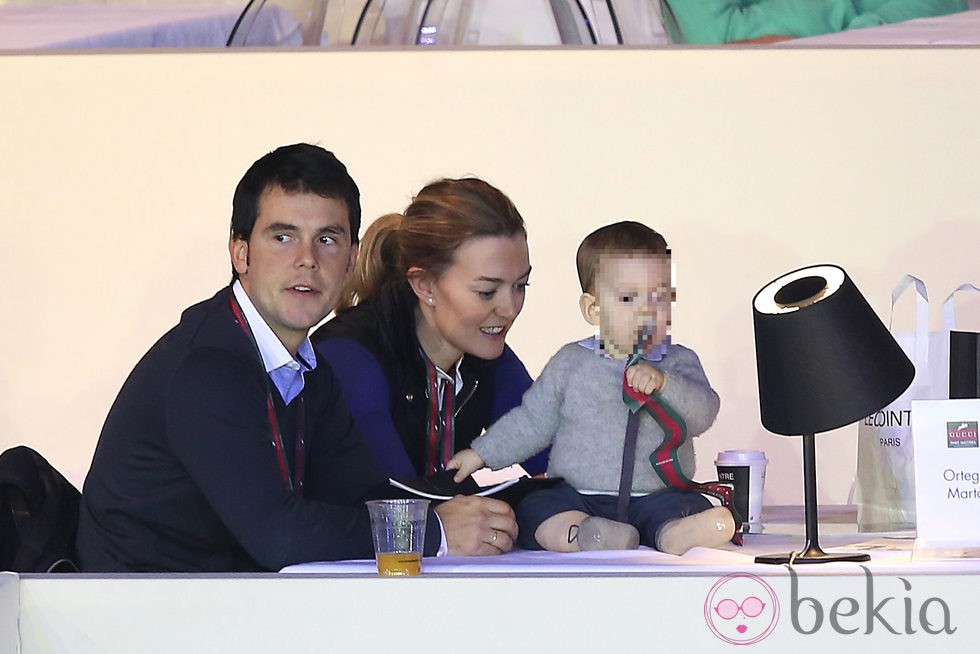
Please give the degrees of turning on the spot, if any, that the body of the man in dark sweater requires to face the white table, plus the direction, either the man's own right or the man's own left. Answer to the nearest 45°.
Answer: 0° — they already face it

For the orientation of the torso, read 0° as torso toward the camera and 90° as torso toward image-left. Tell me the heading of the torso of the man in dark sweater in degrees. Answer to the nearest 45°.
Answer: approximately 315°

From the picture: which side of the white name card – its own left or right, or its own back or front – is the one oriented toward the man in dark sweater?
right

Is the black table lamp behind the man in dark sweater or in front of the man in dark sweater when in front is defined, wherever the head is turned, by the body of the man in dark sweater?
in front

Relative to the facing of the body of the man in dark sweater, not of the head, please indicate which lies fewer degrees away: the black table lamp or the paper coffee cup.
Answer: the black table lamp

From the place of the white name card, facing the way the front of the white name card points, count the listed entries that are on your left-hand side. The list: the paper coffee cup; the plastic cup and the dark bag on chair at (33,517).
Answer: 0

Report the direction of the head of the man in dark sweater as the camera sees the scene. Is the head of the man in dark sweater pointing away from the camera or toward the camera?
toward the camera

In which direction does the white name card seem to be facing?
toward the camera

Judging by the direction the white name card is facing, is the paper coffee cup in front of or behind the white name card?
behind

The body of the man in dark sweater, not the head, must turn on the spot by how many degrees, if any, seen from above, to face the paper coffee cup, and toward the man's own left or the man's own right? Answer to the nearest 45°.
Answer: approximately 45° to the man's own left

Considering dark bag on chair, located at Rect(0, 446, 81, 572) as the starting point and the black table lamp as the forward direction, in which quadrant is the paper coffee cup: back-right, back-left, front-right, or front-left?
front-left

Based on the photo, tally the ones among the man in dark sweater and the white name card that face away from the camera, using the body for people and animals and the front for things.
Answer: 0

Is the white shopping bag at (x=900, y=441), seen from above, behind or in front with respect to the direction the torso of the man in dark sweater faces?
in front
